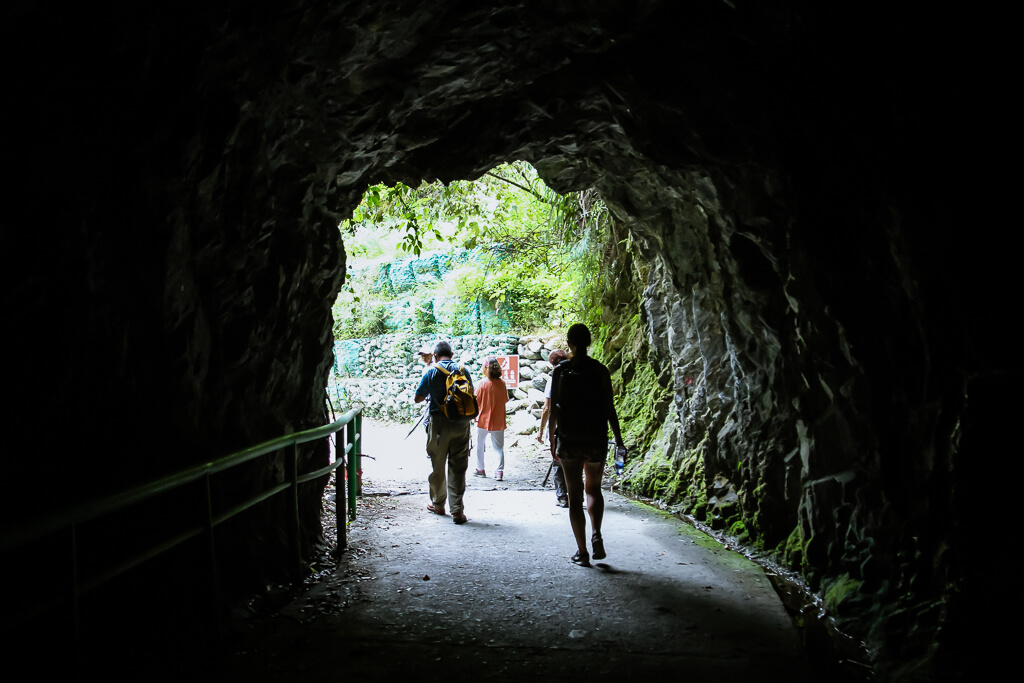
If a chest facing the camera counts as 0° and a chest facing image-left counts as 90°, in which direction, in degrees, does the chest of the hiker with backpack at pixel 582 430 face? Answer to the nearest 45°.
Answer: approximately 180°

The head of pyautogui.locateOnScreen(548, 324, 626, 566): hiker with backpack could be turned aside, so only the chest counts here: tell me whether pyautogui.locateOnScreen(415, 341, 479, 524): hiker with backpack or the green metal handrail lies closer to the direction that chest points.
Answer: the hiker with backpack

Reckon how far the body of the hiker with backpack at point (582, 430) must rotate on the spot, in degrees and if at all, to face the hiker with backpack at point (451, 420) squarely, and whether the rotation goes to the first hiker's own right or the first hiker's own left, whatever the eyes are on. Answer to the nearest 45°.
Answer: approximately 45° to the first hiker's own left

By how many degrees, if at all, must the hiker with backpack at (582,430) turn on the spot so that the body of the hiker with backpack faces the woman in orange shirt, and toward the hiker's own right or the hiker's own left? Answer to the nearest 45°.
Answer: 0° — they already face them

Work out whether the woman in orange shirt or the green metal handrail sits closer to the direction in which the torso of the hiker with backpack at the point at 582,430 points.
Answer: the woman in orange shirt
